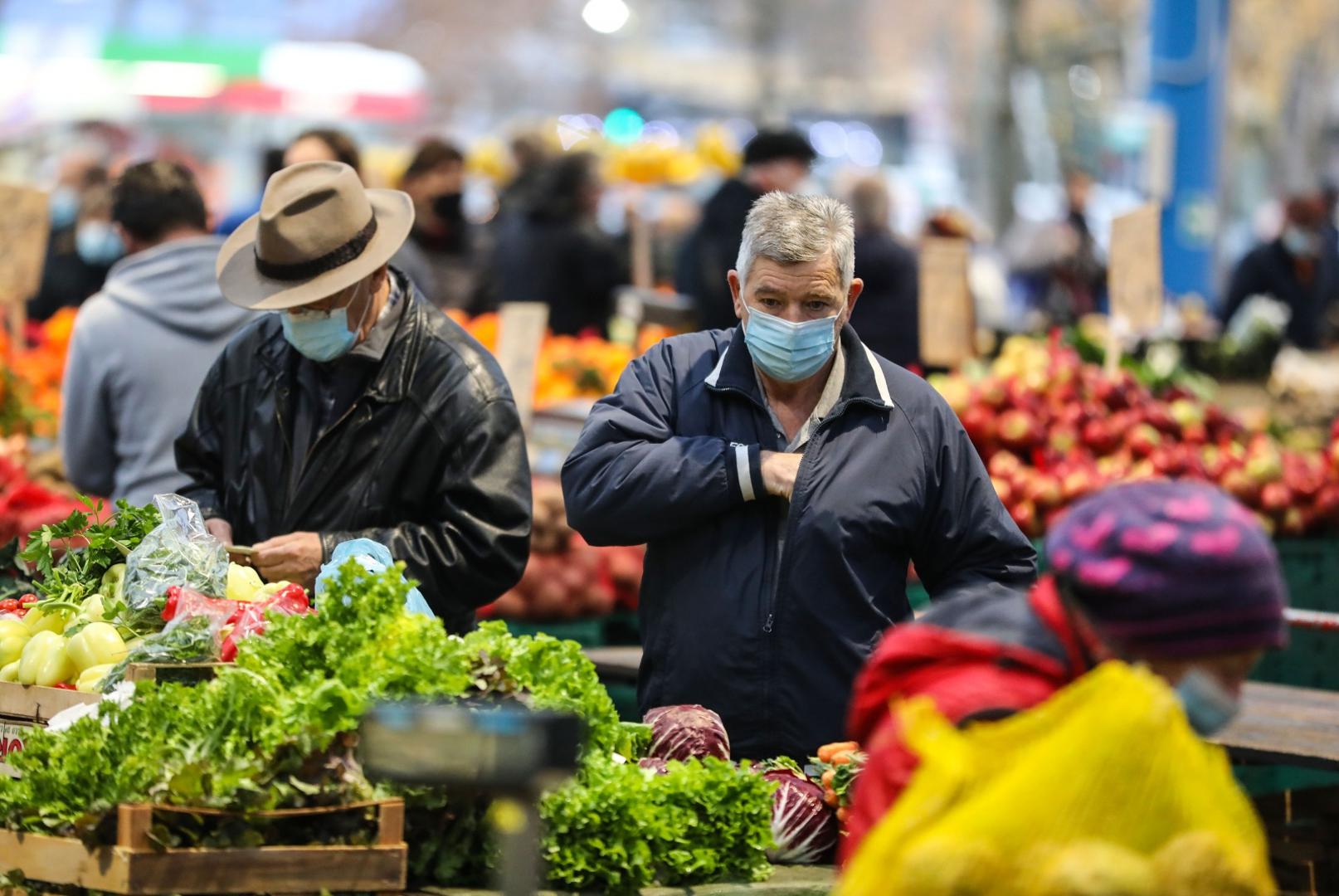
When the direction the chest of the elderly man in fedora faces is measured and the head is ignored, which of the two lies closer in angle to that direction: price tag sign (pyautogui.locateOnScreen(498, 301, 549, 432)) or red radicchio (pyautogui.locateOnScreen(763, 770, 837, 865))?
the red radicchio

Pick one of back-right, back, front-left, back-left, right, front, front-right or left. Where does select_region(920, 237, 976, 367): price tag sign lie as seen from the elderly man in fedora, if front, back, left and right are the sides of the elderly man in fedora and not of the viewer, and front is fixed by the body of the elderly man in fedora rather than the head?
back

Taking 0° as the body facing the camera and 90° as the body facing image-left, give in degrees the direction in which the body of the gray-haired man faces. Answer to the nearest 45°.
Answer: approximately 0°

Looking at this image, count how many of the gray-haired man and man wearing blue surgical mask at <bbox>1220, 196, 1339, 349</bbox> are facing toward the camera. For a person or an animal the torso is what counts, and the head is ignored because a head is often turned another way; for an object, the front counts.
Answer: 2

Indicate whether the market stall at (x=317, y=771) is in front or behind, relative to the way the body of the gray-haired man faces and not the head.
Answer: in front

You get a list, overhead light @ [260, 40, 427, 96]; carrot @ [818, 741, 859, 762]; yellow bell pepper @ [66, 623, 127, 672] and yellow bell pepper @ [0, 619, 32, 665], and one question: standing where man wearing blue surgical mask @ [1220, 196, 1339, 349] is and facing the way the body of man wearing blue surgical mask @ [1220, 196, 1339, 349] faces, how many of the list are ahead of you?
3

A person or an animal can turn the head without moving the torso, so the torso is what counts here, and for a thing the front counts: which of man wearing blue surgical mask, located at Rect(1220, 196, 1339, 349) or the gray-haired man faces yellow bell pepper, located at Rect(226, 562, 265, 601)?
the man wearing blue surgical mask

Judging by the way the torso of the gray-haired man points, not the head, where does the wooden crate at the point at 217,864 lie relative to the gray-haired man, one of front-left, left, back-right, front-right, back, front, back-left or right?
front-right

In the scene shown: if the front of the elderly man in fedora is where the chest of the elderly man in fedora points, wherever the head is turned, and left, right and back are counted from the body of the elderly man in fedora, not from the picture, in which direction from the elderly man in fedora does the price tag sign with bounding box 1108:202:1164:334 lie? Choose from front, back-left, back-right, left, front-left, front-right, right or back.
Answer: back

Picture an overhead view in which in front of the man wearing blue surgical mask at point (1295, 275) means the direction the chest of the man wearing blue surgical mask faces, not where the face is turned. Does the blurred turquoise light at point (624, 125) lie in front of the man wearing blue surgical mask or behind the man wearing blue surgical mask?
behind
